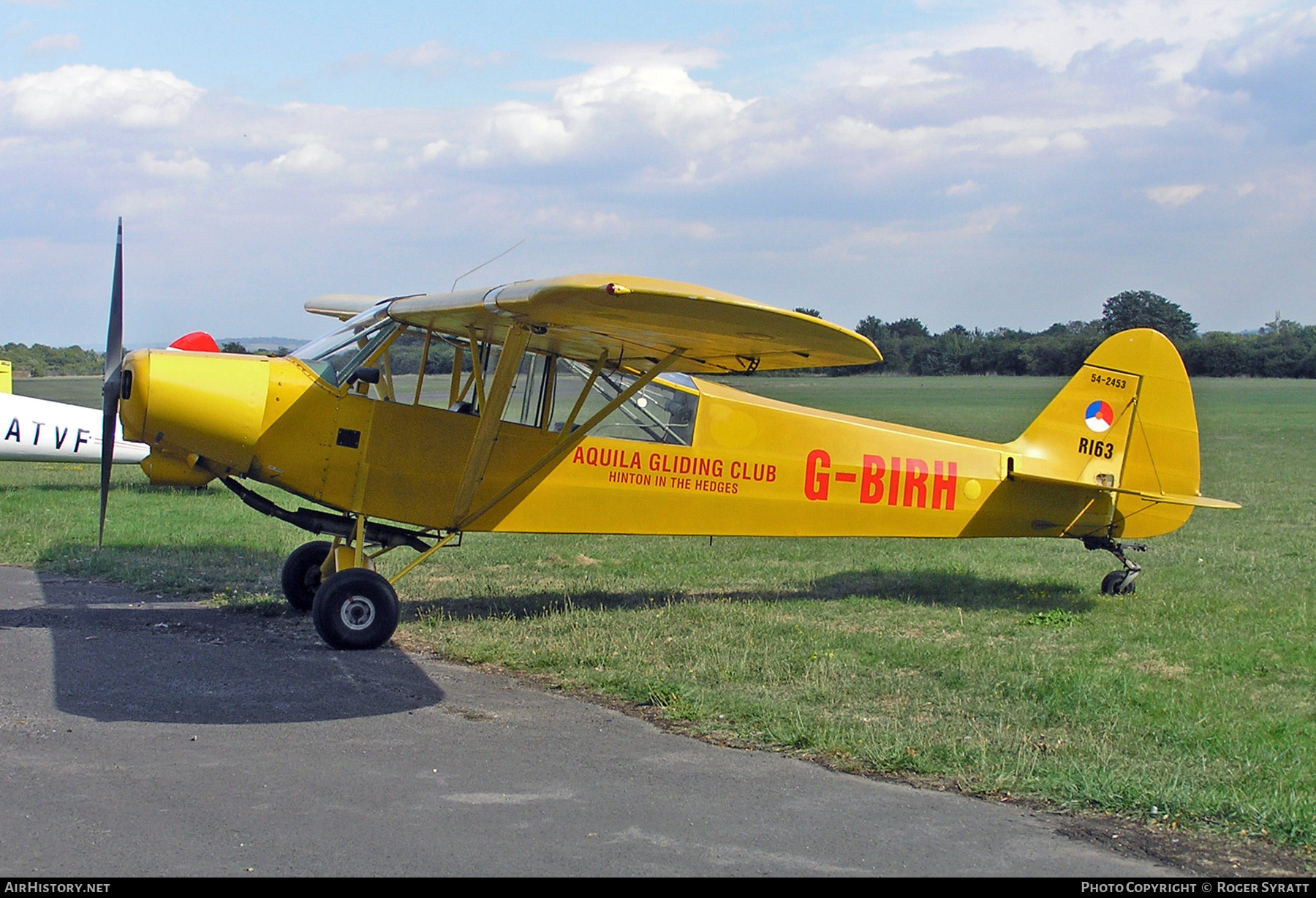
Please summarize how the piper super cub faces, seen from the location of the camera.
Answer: facing to the left of the viewer

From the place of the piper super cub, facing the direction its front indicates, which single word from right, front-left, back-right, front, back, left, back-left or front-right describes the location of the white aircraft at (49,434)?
front-right
